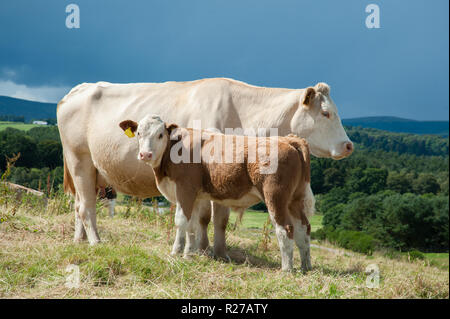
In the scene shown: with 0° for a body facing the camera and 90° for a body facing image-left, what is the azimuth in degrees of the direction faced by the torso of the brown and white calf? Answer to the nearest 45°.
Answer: approximately 90°

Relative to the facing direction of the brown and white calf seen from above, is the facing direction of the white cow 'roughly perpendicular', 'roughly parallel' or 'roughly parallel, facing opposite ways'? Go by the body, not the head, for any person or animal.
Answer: roughly parallel, facing opposite ways

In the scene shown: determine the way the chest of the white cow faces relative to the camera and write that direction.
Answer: to the viewer's right

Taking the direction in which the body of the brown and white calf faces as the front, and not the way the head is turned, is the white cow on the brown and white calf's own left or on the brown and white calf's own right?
on the brown and white calf's own right

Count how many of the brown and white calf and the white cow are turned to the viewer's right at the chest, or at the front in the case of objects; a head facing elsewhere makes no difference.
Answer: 1

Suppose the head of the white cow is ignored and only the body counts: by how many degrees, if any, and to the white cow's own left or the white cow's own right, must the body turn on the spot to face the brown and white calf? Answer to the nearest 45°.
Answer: approximately 45° to the white cow's own right
